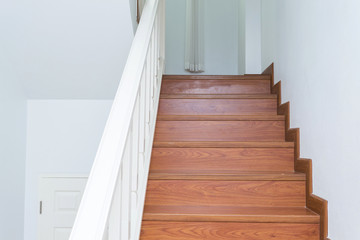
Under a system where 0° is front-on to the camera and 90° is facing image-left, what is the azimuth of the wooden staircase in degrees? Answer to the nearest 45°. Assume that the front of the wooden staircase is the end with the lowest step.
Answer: approximately 0°

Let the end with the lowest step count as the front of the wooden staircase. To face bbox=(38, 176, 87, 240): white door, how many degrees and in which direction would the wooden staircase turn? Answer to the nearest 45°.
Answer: approximately 135° to its right
